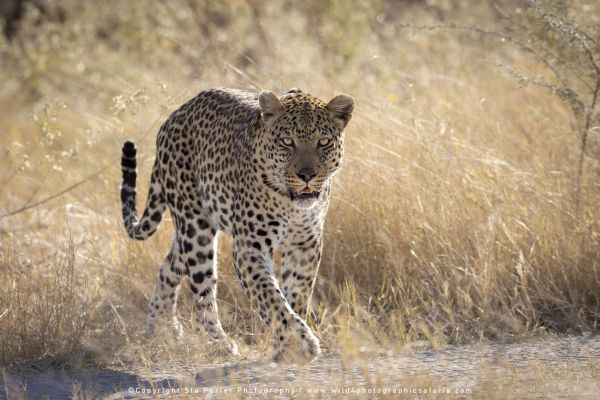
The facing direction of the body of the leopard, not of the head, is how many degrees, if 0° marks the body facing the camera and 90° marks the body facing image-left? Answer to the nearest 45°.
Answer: approximately 315°
